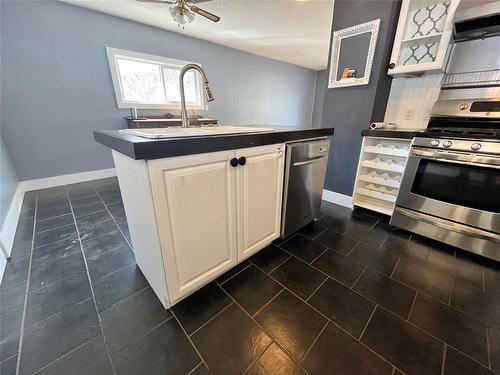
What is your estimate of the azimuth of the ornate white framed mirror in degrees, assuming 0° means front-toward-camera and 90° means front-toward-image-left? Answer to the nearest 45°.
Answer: approximately 45°

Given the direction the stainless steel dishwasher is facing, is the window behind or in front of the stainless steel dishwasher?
behind

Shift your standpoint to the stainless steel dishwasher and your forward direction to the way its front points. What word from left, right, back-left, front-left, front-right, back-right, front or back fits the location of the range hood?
left

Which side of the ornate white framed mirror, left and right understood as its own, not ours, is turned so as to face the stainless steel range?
left

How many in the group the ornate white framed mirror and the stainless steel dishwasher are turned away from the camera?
0

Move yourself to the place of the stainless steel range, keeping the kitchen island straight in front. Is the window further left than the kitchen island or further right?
right

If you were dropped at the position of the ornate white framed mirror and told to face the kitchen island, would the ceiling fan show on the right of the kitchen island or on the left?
right

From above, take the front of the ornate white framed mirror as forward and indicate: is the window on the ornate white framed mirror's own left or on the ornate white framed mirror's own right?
on the ornate white framed mirror's own right

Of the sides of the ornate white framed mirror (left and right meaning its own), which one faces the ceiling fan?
front

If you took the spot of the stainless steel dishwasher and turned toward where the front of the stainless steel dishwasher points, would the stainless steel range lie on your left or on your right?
on your left

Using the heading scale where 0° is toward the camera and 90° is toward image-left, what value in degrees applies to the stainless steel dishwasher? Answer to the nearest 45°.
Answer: approximately 315°
